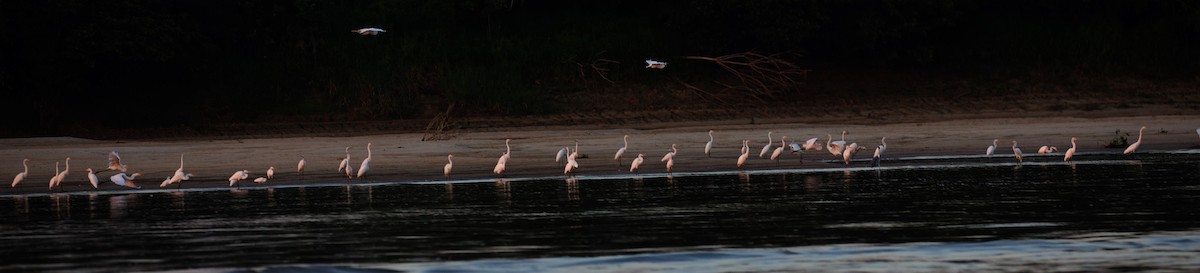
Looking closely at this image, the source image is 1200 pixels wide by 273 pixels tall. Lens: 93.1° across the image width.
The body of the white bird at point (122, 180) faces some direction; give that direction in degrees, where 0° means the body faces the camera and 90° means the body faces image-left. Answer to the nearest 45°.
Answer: approximately 270°

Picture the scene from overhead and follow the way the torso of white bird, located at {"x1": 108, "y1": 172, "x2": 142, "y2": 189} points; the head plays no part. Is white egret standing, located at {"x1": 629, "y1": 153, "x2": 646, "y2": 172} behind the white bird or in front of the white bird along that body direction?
in front

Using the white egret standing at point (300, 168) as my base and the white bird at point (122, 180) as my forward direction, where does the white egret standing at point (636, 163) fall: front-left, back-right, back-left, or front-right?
back-left
